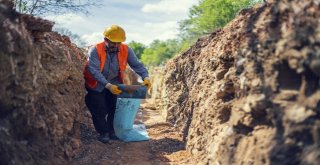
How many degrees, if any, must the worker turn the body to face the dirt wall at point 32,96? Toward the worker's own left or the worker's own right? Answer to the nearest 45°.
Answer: approximately 45° to the worker's own right

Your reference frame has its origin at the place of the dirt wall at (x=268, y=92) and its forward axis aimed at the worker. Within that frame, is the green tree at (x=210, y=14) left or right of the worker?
right

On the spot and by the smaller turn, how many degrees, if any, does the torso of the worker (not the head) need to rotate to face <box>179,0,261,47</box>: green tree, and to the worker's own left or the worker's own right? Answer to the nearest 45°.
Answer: approximately 135° to the worker's own left

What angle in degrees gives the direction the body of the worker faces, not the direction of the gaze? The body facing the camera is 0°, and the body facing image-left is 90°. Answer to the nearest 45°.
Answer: approximately 315°

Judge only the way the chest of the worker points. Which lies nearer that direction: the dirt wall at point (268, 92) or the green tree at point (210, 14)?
the dirt wall

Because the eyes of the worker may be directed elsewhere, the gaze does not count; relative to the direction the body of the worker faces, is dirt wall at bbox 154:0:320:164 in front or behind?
in front
